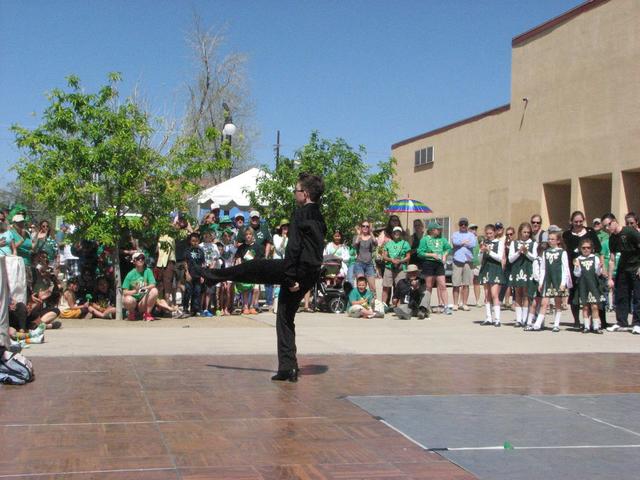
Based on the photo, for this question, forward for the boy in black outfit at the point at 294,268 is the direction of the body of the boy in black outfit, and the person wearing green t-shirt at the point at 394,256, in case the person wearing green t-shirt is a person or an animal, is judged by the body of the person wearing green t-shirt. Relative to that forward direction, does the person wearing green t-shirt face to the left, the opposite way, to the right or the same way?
to the left

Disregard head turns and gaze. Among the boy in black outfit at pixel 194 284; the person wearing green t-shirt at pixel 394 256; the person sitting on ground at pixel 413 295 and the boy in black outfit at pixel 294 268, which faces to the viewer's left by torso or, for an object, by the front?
the boy in black outfit at pixel 294 268

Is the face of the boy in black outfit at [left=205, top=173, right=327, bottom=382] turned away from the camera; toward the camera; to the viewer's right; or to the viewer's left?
to the viewer's left

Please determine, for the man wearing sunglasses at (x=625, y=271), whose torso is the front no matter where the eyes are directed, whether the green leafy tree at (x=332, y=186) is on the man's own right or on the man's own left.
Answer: on the man's own right

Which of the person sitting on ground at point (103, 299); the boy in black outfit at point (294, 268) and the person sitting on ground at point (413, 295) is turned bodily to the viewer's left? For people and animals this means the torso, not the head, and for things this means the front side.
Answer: the boy in black outfit

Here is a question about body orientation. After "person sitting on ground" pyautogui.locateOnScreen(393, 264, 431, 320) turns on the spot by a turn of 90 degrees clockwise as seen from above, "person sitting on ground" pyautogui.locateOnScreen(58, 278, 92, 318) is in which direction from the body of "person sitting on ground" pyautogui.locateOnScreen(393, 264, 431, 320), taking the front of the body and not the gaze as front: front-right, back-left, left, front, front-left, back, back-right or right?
front

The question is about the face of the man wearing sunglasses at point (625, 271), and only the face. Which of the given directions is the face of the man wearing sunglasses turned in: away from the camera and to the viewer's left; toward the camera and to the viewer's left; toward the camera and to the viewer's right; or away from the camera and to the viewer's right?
toward the camera and to the viewer's left

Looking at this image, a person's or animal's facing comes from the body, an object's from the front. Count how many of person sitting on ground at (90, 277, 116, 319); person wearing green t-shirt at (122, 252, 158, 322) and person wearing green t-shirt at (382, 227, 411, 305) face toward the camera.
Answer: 3

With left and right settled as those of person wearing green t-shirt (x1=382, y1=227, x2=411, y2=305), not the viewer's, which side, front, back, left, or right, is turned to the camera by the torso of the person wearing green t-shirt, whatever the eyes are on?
front

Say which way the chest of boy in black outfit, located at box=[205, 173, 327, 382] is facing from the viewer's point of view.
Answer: to the viewer's left

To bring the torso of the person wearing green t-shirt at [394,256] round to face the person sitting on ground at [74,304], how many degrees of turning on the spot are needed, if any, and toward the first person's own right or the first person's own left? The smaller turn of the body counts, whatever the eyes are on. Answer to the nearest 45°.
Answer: approximately 90° to the first person's own right

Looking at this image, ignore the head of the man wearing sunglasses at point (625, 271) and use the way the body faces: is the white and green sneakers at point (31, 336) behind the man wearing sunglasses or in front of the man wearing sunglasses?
in front

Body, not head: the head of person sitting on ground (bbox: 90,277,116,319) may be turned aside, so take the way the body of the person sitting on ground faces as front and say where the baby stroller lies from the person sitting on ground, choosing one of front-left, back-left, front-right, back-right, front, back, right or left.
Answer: left

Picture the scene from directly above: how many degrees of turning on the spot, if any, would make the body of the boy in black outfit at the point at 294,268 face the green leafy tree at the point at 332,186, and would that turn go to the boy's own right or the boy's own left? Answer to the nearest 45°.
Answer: approximately 90° to the boy's own right

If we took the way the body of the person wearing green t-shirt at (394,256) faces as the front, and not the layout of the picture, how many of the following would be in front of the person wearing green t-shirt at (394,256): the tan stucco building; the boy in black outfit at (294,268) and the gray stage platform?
2

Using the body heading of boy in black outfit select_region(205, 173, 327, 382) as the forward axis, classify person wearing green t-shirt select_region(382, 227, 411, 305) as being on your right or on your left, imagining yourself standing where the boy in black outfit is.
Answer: on your right

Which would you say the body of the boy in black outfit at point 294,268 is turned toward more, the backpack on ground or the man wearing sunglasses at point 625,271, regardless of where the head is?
the backpack on ground
